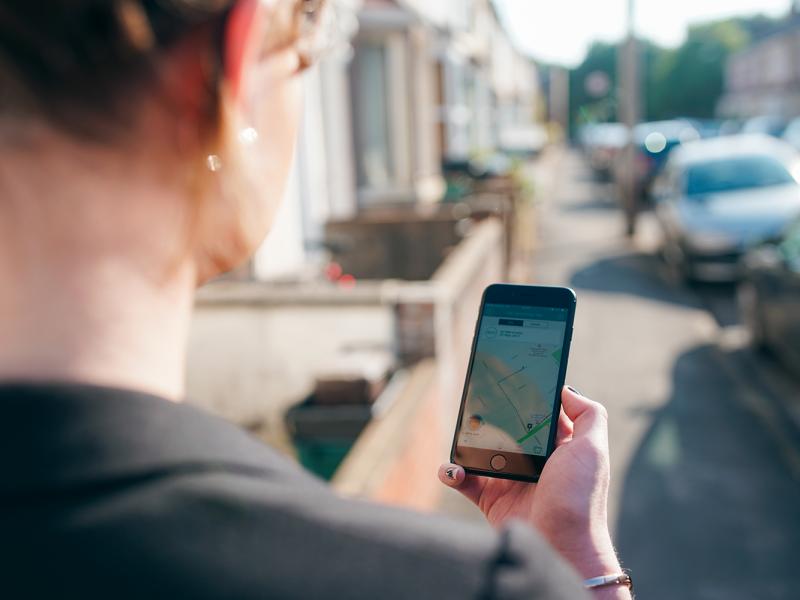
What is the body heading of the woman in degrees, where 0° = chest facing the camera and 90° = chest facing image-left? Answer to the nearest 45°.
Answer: approximately 225°

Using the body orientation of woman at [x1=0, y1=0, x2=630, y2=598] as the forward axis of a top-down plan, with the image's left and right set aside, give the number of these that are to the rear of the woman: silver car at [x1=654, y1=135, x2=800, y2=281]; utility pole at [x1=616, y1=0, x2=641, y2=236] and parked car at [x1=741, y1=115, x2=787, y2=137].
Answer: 0

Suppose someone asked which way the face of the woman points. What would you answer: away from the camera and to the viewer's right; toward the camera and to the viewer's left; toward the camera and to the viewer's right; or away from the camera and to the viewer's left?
away from the camera and to the viewer's right

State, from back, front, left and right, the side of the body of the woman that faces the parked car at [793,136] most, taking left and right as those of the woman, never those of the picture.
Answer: front

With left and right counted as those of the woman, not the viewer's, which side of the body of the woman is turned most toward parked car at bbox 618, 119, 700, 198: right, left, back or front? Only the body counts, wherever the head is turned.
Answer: front

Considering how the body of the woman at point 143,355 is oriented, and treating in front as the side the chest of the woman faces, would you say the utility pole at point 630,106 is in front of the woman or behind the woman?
in front

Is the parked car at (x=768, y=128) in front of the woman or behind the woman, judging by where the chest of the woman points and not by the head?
in front
